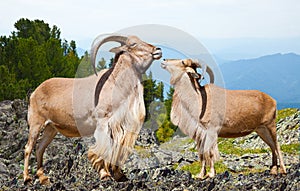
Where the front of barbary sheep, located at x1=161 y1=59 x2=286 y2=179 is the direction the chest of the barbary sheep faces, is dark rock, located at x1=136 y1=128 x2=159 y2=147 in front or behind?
in front

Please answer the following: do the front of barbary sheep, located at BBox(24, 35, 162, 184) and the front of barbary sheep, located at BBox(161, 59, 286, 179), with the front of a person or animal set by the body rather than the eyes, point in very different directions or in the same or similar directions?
very different directions

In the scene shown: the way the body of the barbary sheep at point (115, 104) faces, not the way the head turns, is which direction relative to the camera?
to the viewer's right

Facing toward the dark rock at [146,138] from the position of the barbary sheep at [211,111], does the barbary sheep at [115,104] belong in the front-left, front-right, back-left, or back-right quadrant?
front-left

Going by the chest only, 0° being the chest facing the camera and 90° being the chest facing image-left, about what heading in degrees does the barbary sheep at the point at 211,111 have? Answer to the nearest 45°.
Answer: approximately 90°

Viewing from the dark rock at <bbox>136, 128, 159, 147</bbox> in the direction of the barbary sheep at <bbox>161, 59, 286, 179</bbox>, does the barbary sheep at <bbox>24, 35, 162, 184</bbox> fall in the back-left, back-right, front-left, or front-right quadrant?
back-right

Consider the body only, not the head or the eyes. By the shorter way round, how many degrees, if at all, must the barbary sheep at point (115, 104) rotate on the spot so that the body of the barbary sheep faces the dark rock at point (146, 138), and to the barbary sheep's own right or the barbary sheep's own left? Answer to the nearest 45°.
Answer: approximately 45° to the barbary sheep's own left

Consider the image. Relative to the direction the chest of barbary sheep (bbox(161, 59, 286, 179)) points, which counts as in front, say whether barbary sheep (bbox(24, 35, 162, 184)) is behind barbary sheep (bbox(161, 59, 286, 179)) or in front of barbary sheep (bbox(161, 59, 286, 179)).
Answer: in front

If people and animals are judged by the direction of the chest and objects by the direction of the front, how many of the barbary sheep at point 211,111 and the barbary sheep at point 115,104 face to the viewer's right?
1

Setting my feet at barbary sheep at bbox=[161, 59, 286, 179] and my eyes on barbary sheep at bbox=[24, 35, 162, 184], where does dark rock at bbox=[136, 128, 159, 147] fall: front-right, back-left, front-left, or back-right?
front-right
